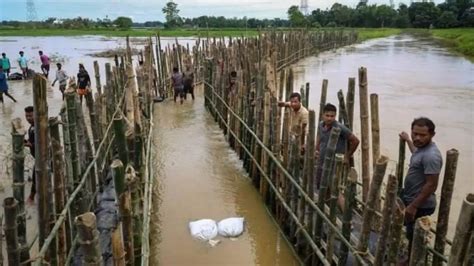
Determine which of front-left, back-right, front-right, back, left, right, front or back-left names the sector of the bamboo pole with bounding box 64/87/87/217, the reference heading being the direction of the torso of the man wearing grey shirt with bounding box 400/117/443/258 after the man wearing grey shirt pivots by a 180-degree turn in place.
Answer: back-left

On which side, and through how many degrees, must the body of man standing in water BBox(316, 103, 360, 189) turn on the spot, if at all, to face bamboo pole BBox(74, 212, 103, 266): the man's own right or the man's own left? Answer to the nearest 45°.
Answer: approximately 45° to the man's own left

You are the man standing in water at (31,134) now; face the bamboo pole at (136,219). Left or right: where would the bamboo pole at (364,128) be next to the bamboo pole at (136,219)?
left

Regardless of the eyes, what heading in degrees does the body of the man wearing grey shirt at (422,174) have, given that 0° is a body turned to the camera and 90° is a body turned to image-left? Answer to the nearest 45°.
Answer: approximately 45°

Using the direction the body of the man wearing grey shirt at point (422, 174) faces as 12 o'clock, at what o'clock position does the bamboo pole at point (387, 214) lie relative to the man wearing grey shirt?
The bamboo pole is roughly at 11 o'clock from the man wearing grey shirt.

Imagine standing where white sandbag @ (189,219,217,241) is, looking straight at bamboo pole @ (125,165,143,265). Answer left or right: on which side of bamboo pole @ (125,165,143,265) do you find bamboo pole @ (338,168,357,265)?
left

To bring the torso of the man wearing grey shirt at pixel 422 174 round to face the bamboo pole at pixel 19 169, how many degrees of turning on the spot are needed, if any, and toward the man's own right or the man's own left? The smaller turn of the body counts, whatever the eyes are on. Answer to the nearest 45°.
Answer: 0° — they already face it

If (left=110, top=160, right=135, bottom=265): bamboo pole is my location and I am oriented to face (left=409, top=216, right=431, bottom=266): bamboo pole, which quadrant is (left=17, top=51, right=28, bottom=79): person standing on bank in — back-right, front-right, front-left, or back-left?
back-left

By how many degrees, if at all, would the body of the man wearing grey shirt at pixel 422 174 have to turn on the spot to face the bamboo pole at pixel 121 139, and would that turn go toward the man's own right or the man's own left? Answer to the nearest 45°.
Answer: approximately 45° to the man's own right
